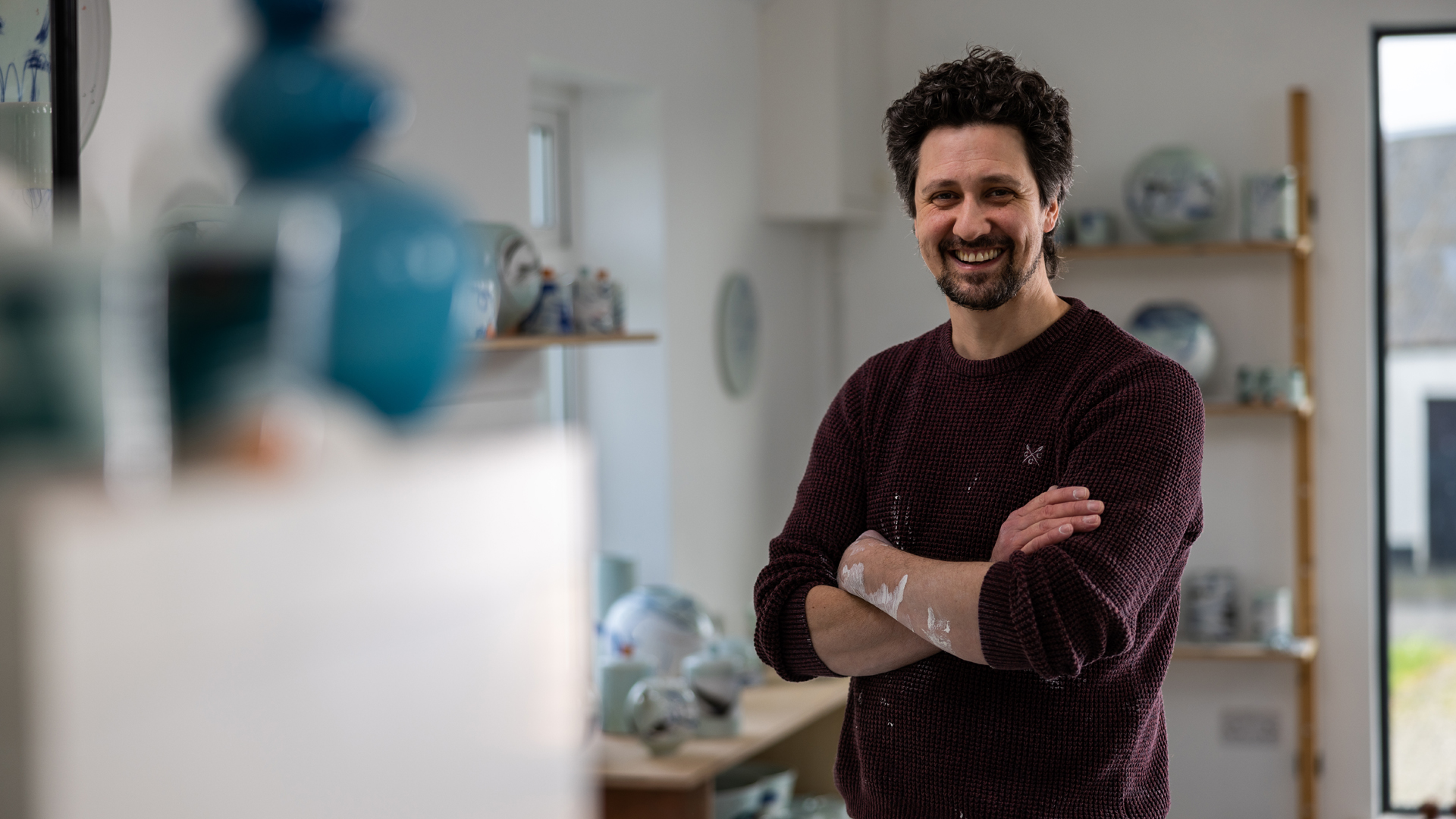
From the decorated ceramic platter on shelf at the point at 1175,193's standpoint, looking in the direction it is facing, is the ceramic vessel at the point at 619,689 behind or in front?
in front

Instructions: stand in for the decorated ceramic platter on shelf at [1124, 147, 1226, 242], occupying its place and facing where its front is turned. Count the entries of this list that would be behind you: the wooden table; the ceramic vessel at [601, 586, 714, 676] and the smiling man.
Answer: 0

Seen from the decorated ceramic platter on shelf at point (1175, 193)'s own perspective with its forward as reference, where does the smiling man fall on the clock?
The smiling man is roughly at 12 o'clock from the decorated ceramic platter on shelf.

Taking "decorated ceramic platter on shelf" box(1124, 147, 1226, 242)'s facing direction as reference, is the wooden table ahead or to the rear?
ahead

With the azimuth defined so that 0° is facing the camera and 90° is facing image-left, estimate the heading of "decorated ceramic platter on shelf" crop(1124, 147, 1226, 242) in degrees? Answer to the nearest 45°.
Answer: approximately 0°

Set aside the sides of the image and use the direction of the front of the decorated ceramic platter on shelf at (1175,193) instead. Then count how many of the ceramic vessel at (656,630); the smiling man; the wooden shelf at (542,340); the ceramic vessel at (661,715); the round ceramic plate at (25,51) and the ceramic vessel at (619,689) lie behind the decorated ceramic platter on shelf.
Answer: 0

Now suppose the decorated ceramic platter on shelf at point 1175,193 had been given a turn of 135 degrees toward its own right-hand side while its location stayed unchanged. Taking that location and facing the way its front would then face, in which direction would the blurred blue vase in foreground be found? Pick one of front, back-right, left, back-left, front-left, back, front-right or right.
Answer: back-left

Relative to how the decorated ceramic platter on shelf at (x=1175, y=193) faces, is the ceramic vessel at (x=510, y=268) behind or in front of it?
in front
